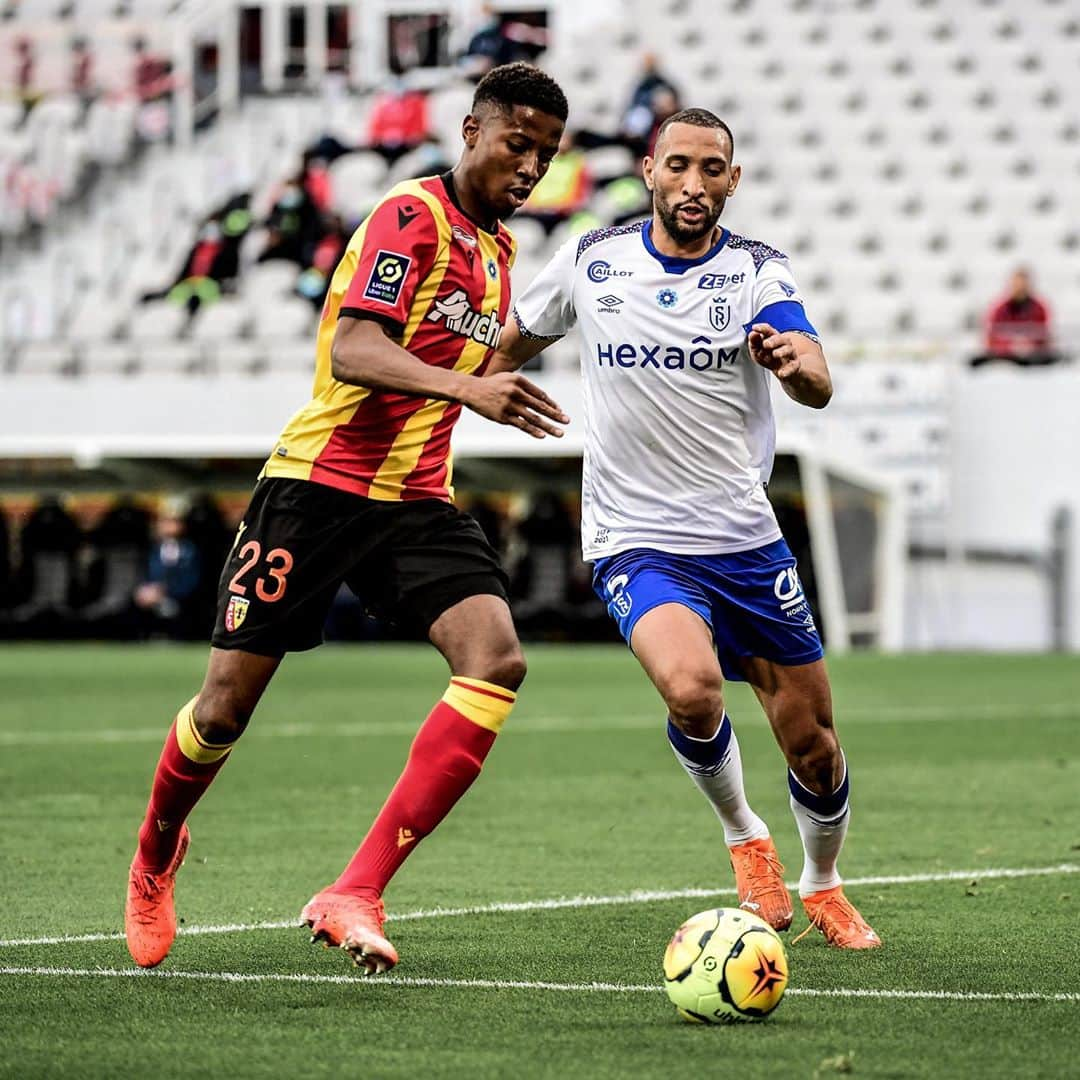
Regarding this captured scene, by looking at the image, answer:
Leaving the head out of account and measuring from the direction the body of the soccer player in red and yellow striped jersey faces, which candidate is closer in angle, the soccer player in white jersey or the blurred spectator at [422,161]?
the soccer player in white jersey

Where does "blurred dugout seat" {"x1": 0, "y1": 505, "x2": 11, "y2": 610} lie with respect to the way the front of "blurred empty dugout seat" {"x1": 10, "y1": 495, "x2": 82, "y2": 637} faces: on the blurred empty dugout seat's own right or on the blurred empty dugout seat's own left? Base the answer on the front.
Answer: on the blurred empty dugout seat's own right

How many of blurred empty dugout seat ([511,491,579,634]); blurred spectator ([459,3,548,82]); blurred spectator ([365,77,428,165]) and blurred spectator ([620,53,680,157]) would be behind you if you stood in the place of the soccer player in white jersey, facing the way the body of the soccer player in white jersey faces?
4

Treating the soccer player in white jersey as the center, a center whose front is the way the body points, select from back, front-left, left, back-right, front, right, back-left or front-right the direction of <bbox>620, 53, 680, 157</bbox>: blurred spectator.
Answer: back

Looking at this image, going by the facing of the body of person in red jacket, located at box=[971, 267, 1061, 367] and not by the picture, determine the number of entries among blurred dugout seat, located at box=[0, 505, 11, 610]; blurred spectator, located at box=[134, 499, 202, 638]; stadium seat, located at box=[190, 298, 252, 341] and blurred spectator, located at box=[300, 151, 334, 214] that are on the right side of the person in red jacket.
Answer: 4

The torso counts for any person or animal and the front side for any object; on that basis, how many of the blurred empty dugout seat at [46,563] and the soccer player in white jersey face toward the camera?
2

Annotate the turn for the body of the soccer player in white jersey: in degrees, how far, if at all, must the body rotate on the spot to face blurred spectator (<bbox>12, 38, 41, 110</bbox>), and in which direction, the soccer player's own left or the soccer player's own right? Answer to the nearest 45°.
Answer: approximately 180°

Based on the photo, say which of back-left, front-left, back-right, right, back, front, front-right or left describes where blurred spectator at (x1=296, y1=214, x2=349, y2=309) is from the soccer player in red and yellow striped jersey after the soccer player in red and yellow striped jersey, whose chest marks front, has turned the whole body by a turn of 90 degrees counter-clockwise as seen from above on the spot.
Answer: front-left

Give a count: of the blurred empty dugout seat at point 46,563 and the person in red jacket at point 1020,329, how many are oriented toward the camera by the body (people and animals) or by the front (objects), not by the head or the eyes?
2

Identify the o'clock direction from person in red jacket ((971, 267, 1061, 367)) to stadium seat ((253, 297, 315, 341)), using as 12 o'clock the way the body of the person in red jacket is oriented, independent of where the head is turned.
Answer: The stadium seat is roughly at 3 o'clock from the person in red jacket.

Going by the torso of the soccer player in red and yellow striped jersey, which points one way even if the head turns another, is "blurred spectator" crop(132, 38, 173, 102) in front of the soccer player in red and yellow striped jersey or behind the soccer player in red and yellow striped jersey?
behind

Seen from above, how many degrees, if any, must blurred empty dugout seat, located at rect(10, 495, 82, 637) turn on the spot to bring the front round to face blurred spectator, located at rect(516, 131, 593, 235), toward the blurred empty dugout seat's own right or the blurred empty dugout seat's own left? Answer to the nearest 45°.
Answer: approximately 90° to the blurred empty dugout seat's own left

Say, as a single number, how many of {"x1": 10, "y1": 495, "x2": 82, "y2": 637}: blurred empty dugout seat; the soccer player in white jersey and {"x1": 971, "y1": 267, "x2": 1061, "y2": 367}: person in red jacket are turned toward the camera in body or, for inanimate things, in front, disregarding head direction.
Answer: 3

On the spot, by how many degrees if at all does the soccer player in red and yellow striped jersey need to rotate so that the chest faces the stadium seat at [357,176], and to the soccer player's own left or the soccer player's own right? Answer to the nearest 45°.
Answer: approximately 135° to the soccer player's own left
